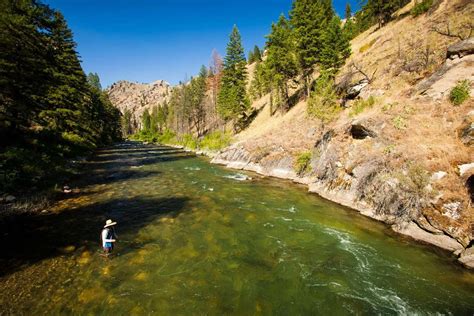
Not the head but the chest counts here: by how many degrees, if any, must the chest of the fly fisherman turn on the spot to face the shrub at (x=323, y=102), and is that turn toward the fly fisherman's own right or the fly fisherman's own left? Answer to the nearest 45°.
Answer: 0° — they already face it

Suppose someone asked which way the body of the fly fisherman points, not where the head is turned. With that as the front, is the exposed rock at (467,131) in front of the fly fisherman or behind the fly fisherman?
in front

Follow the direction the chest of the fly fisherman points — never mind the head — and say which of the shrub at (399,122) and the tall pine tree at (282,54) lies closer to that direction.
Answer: the shrub

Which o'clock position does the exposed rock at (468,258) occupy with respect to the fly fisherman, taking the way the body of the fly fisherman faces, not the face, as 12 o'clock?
The exposed rock is roughly at 1 o'clock from the fly fisherman.

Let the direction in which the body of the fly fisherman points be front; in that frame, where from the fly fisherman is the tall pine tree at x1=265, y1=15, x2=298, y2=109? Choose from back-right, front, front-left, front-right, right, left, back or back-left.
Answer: front-left

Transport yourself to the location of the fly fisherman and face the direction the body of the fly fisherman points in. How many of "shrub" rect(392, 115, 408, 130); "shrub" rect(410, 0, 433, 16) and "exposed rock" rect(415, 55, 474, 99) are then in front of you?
3

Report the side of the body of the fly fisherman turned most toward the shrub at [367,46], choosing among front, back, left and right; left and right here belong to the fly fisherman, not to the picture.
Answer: front

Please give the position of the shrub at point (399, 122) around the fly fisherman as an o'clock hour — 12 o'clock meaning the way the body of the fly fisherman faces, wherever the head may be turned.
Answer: The shrub is roughly at 12 o'clock from the fly fisherman.

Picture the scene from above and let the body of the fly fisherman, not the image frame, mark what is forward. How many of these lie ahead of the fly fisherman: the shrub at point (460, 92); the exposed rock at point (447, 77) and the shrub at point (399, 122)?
3

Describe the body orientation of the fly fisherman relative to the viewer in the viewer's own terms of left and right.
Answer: facing to the right of the viewer

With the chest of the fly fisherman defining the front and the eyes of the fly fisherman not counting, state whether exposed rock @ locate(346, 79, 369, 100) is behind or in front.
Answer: in front

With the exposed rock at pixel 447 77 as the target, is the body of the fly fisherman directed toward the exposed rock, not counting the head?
yes

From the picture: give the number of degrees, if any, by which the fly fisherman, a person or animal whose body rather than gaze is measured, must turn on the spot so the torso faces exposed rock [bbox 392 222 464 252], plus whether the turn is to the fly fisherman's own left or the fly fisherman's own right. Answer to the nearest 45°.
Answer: approximately 45° to the fly fisherman's own right
